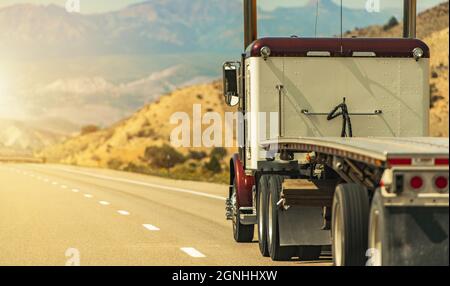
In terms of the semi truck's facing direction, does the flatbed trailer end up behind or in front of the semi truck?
behind

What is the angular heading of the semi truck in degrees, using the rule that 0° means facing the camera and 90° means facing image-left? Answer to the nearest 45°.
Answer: approximately 180°
